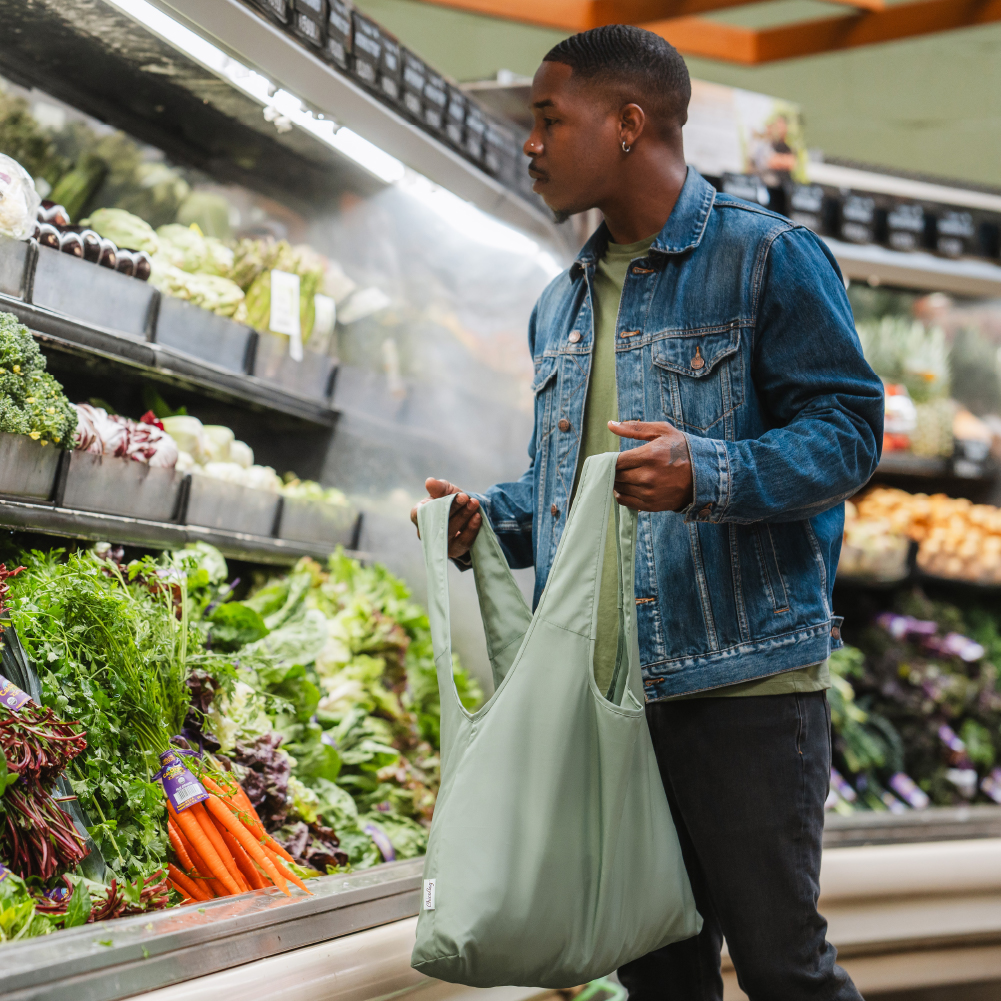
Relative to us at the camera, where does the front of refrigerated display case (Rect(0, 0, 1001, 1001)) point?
facing the viewer and to the right of the viewer

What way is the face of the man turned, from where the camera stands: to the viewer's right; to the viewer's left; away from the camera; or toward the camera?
to the viewer's left

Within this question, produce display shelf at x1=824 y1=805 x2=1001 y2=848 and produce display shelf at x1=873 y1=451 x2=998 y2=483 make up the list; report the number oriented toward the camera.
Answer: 2

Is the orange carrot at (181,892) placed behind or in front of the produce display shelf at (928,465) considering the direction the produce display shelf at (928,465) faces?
in front

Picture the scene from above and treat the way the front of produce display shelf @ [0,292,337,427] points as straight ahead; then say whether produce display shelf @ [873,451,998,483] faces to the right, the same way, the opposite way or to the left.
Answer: to the right

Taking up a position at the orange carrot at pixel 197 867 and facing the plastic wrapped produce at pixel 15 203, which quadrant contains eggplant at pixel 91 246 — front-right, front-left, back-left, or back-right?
front-right

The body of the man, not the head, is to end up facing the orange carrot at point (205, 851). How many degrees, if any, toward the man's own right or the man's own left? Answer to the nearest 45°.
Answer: approximately 45° to the man's own right

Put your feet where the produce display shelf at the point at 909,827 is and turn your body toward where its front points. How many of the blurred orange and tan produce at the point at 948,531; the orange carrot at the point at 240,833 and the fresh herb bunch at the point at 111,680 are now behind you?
1

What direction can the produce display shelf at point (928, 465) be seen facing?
toward the camera
